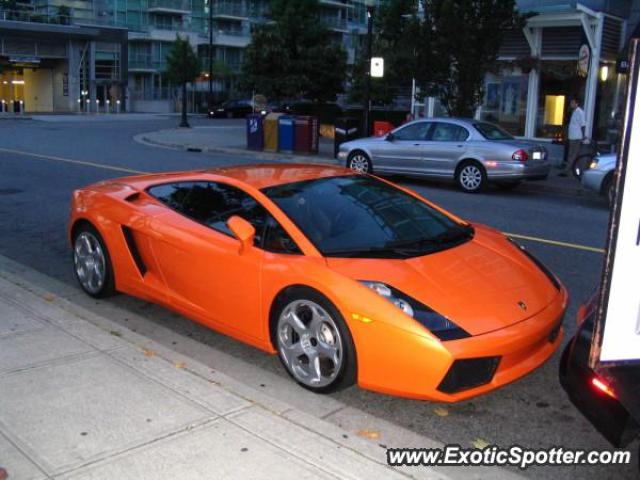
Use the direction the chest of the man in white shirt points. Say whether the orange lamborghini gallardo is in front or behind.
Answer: in front

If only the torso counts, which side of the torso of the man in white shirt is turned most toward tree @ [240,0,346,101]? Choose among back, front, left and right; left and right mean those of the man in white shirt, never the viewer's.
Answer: right

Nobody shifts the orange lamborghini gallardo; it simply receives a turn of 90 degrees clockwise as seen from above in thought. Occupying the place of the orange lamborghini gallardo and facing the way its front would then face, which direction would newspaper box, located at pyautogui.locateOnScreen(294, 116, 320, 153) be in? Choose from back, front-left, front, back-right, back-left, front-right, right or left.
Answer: back-right

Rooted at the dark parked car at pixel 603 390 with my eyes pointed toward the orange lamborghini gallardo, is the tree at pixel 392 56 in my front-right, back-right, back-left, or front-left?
front-right

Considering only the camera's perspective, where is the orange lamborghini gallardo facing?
facing the viewer and to the right of the viewer

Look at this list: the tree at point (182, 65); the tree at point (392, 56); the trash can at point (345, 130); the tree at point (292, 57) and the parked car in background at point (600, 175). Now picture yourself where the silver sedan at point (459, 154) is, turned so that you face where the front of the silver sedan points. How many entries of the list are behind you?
1

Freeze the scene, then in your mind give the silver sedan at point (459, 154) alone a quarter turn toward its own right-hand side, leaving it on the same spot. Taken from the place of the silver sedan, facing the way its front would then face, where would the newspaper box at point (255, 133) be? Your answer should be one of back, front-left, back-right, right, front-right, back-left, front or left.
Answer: left

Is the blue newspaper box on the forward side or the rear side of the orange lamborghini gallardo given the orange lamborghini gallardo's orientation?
on the rear side

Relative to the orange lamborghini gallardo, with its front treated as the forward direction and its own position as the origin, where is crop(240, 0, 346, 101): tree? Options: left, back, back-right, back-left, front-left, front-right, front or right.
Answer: back-left

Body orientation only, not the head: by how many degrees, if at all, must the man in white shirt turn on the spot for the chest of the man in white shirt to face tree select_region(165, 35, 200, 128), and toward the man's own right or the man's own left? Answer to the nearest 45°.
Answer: approximately 90° to the man's own right

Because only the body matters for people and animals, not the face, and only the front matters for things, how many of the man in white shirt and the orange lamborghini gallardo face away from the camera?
0

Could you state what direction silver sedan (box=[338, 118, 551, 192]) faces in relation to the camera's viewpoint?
facing away from the viewer and to the left of the viewer

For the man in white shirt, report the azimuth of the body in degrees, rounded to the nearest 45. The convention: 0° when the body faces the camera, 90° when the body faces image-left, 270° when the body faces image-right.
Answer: approximately 45°

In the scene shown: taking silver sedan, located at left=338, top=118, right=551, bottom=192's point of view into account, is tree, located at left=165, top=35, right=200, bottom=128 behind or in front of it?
in front

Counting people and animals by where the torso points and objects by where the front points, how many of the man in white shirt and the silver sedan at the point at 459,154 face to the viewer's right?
0

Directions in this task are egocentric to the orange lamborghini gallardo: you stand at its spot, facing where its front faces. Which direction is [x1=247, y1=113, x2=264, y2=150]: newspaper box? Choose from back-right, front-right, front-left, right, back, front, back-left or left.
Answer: back-left
